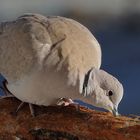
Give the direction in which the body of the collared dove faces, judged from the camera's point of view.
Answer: to the viewer's right
